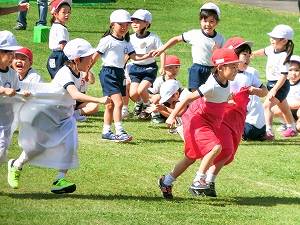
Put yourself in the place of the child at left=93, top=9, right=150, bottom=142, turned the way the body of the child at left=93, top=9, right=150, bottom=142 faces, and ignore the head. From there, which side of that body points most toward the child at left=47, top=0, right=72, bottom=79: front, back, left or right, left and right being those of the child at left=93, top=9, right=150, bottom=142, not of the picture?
back

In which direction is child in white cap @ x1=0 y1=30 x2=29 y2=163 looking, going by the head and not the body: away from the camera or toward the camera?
toward the camera

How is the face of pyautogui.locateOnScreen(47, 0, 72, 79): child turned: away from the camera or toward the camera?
toward the camera

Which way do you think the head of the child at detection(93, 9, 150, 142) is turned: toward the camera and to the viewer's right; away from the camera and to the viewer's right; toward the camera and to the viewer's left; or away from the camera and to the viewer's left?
toward the camera and to the viewer's right

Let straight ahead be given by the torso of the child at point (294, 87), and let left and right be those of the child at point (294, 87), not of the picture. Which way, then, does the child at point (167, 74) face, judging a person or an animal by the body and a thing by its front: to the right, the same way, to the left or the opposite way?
the same way

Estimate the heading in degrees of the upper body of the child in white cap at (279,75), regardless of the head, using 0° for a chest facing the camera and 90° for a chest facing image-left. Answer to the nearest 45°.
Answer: approximately 45°

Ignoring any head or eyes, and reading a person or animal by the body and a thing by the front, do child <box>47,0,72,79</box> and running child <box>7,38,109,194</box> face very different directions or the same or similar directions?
same or similar directions

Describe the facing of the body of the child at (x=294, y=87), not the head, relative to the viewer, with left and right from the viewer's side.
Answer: facing the viewer and to the left of the viewer

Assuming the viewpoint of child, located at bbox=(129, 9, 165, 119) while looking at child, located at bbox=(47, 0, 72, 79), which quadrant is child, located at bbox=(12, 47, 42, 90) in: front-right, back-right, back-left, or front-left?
front-left
